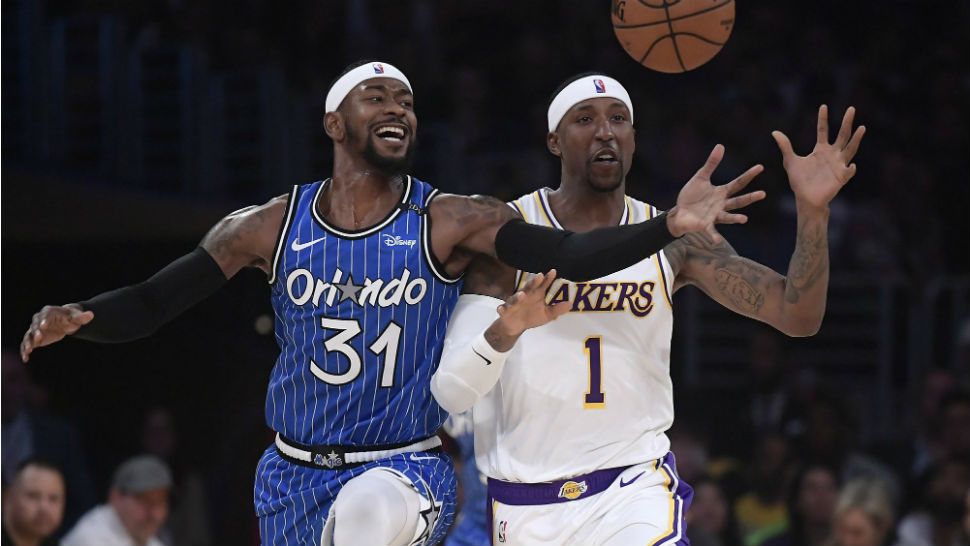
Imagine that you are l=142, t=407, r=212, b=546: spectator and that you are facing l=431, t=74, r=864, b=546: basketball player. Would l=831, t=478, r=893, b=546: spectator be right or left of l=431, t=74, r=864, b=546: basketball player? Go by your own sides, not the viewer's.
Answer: left

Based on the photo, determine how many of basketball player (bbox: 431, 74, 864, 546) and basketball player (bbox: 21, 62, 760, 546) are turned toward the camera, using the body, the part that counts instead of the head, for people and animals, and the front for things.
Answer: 2

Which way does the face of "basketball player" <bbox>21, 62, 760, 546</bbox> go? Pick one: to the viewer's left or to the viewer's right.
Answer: to the viewer's right

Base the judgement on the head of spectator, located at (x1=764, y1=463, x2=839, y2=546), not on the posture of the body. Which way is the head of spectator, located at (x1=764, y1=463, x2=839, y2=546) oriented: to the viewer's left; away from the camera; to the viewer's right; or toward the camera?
toward the camera

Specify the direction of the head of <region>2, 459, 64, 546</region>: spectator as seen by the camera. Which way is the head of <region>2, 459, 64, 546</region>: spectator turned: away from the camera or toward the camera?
toward the camera

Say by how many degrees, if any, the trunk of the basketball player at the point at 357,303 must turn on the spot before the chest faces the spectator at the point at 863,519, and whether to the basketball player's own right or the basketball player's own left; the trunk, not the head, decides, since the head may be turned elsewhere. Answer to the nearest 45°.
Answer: approximately 135° to the basketball player's own left

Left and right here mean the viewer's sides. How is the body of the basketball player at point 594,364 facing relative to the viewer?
facing the viewer

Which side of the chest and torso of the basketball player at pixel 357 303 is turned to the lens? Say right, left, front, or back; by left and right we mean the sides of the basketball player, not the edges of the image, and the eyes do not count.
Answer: front

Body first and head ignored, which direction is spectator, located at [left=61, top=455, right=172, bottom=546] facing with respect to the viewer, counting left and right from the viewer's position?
facing the viewer and to the right of the viewer

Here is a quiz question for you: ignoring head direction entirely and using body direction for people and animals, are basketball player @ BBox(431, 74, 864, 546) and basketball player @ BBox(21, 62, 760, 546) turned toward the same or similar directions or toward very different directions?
same or similar directions

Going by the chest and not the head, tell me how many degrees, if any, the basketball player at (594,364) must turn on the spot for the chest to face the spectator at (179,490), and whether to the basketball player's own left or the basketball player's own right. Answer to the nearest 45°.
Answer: approximately 135° to the basketball player's own right
